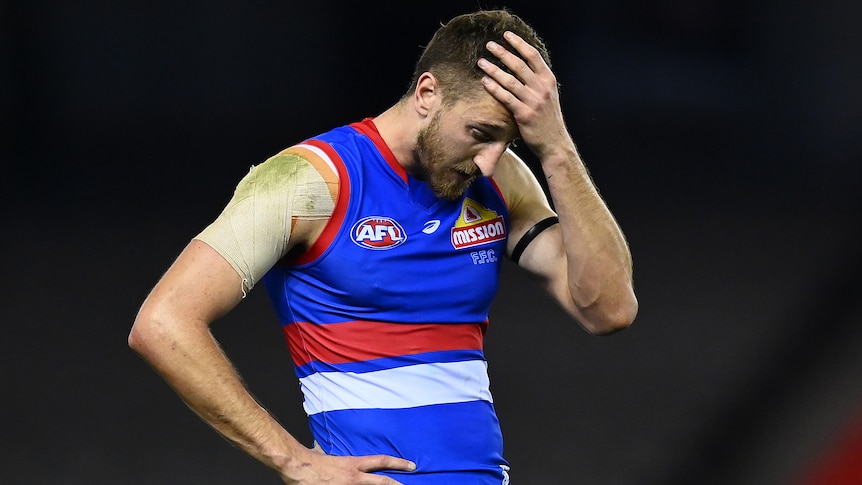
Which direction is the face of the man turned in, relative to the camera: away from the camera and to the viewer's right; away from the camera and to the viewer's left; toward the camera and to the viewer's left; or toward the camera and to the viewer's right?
toward the camera and to the viewer's right

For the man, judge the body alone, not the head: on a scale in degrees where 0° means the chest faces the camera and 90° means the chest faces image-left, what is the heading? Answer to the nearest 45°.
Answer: approximately 315°
